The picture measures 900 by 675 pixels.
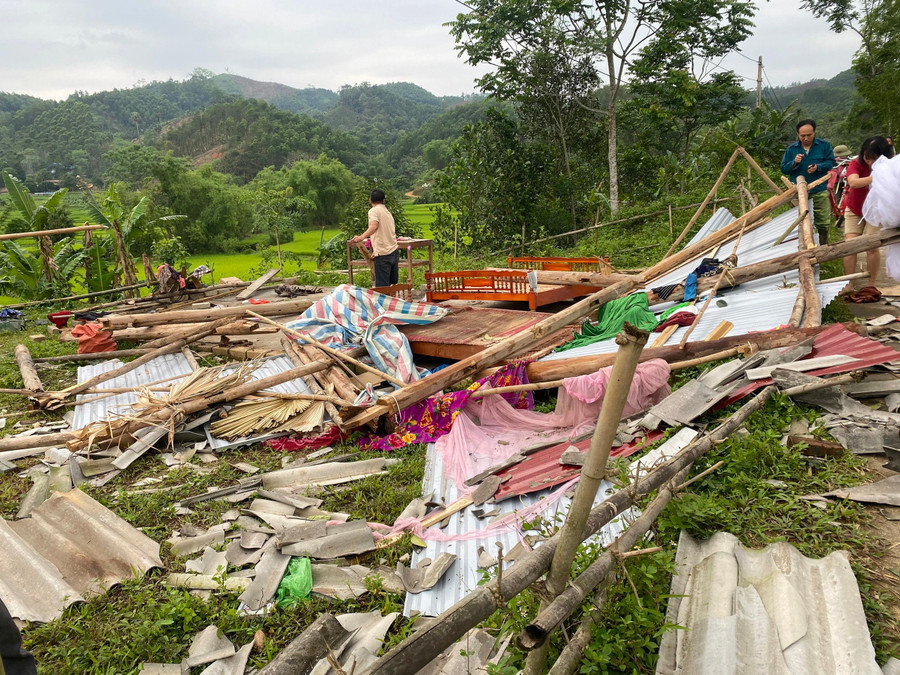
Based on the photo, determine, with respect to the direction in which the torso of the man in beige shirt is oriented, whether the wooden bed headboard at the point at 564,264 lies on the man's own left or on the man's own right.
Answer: on the man's own right

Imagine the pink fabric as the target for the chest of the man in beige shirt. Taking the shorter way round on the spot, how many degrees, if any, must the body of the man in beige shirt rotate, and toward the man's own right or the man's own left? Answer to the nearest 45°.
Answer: approximately 135° to the man's own left

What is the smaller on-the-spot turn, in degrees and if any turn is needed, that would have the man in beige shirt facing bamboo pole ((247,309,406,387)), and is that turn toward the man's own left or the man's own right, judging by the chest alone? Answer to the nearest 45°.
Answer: approximately 135° to the man's own left

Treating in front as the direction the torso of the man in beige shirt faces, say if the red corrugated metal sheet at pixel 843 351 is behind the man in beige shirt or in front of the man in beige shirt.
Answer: behind

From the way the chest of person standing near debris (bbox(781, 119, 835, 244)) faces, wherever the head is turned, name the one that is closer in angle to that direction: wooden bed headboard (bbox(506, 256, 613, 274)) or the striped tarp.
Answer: the striped tarp

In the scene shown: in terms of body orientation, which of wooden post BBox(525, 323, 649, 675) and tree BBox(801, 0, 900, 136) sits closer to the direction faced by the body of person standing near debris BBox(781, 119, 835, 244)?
the wooden post

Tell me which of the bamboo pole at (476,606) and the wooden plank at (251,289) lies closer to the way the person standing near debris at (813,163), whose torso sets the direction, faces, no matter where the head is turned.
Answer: the bamboo pole

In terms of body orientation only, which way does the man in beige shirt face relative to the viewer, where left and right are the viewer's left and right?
facing away from the viewer and to the left of the viewer
